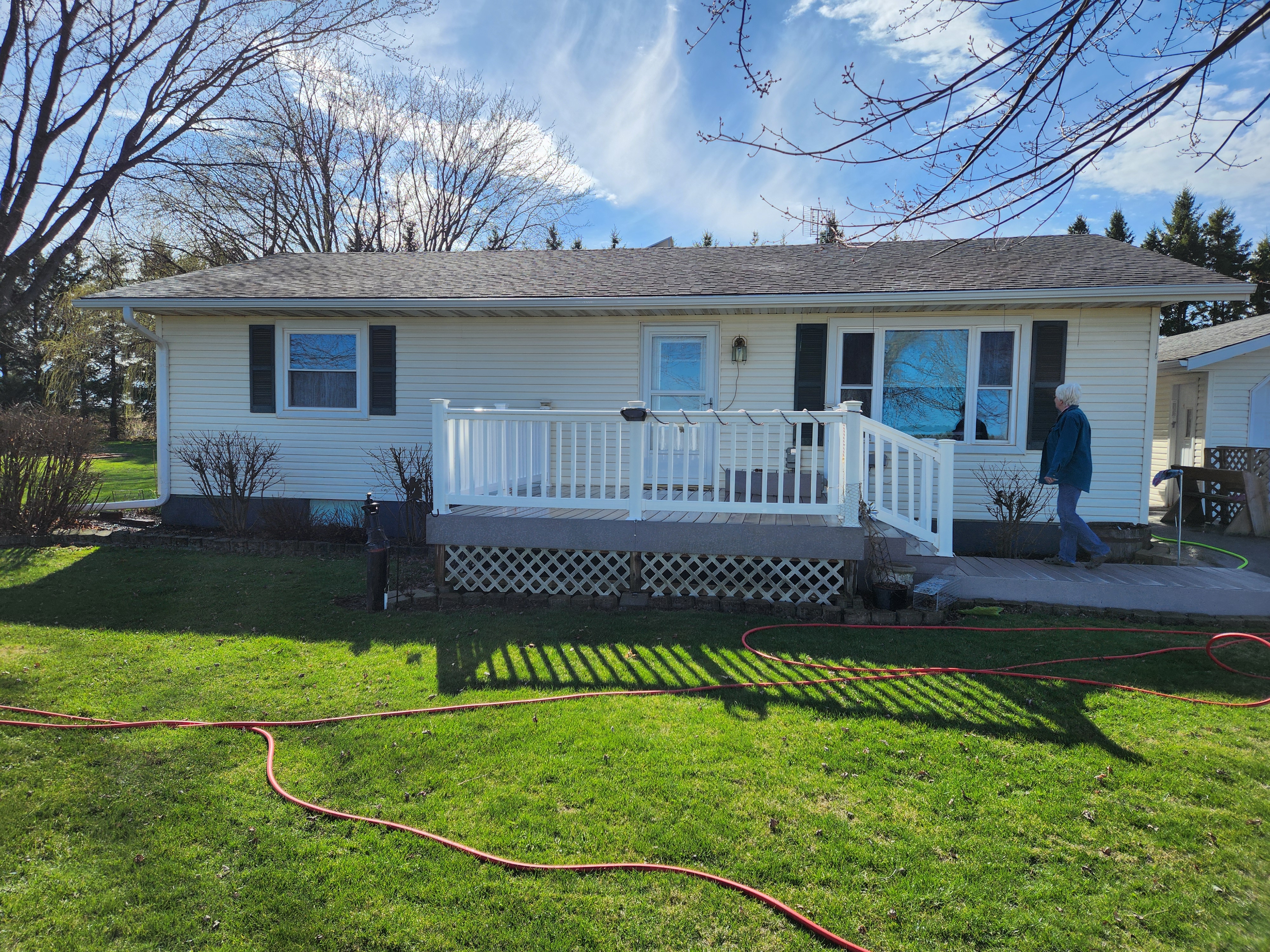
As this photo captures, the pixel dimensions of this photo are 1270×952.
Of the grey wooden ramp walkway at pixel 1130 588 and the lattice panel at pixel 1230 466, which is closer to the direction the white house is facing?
the grey wooden ramp walkway

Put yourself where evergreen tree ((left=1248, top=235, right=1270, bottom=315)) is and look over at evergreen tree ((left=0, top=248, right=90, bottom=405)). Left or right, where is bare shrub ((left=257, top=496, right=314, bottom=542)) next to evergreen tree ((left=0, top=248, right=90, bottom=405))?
left

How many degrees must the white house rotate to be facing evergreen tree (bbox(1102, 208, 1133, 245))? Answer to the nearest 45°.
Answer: approximately 135° to its left

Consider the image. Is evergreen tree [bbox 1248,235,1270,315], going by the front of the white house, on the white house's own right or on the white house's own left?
on the white house's own left
